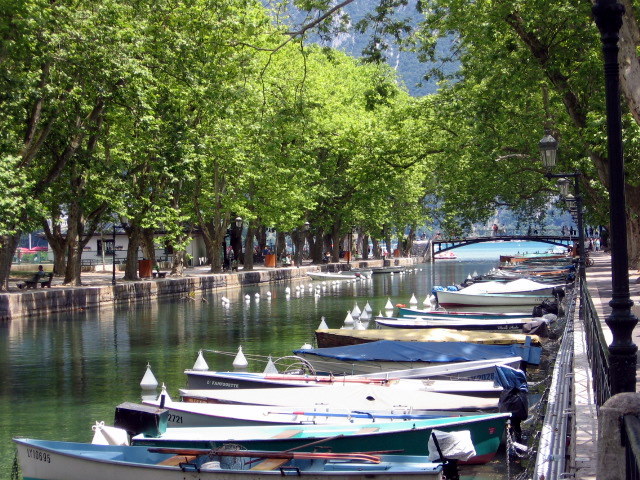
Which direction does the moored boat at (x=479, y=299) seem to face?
to the viewer's left

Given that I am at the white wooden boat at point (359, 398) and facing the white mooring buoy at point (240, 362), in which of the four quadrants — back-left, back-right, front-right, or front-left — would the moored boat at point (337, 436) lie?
back-left

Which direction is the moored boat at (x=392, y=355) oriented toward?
to the viewer's left

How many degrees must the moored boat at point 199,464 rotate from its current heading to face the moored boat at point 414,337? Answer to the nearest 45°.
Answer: approximately 135° to its right

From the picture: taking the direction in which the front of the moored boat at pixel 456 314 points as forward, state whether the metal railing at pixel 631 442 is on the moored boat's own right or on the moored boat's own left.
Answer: on the moored boat's own left

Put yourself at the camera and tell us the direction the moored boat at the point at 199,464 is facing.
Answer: facing to the left of the viewer

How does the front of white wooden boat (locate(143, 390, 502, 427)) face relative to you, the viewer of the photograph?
facing to the left of the viewer

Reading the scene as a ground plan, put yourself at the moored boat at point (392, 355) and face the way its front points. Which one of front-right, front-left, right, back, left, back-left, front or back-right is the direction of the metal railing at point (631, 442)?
left

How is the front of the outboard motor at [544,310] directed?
to the viewer's left

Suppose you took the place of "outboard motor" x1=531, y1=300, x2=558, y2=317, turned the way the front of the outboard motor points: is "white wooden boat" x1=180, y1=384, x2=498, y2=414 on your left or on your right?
on your left

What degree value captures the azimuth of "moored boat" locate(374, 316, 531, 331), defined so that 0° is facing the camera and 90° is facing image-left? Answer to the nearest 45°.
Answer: approximately 90°
